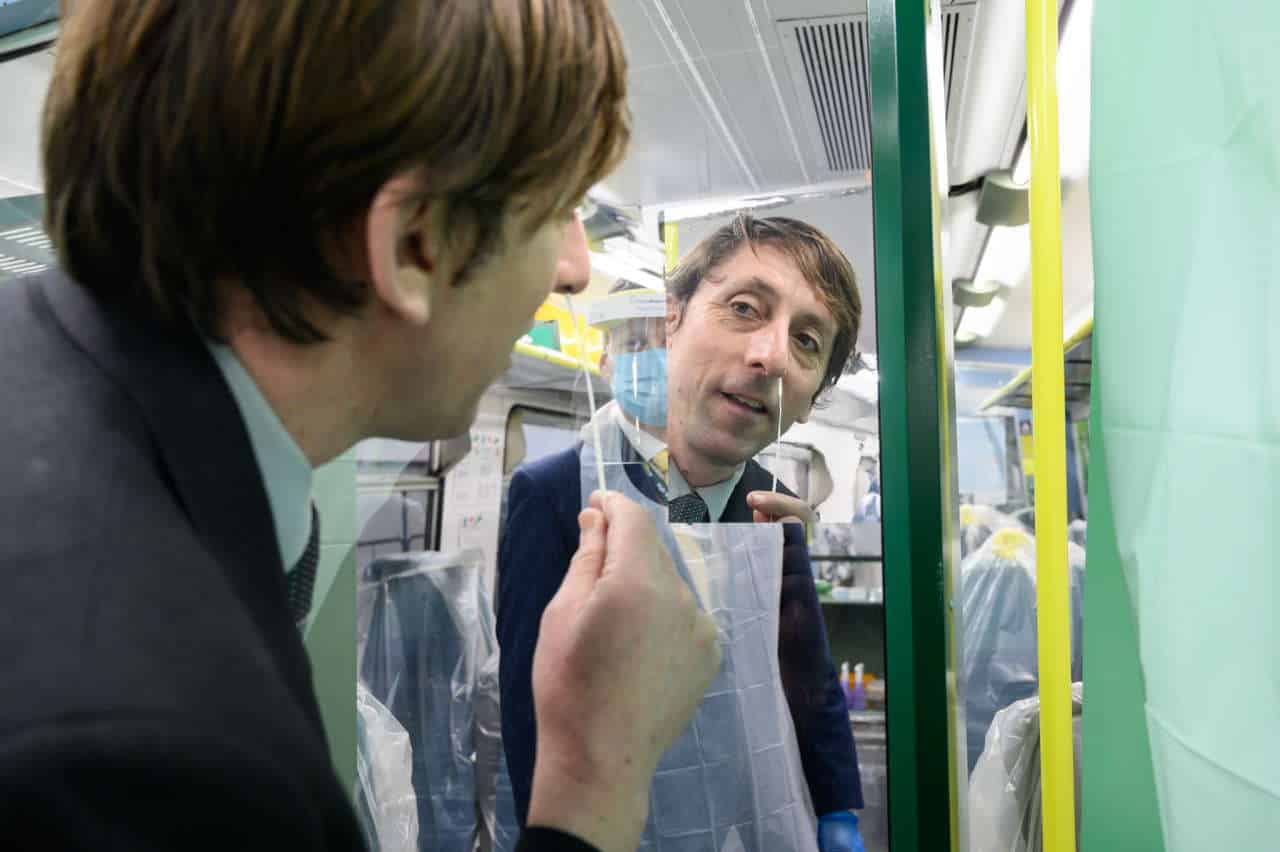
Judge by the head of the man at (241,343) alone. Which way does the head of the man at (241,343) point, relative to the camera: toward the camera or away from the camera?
away from the camera

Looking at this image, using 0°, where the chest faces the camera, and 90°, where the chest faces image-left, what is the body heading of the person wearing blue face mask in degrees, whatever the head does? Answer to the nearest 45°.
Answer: approximately 0°

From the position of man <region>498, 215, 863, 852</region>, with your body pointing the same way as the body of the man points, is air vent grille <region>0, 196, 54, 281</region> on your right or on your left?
on your right
